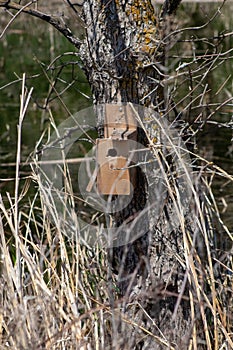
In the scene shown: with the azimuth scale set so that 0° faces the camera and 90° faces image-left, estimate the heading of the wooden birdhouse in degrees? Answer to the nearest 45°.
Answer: approximately 0°
